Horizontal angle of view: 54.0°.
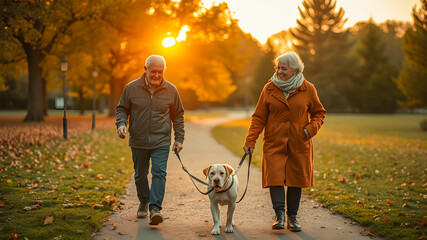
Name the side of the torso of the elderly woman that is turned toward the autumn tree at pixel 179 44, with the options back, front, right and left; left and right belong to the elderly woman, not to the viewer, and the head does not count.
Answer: back

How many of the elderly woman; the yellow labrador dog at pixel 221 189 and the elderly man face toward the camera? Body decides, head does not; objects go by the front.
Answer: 3

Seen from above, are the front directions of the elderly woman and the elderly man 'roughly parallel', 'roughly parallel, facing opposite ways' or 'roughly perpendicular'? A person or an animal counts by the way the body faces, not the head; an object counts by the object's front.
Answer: roughly parallel

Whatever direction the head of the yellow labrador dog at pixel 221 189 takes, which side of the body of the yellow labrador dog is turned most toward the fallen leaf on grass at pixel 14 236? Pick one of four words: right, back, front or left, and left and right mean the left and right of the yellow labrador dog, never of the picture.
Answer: right

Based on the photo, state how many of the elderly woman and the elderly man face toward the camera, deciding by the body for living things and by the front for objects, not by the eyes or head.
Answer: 2

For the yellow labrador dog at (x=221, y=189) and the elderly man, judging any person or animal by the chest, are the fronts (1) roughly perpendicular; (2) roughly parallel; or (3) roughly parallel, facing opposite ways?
roughly parallel

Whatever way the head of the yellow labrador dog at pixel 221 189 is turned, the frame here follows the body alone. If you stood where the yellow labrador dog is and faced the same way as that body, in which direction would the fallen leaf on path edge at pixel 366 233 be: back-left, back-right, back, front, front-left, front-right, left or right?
left

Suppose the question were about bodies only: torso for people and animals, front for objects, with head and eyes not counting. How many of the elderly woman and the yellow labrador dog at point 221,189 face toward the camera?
2

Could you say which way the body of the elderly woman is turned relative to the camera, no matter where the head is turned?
toward the camera

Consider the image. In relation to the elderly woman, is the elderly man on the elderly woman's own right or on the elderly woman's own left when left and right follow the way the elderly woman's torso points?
on the elderly woman's own right

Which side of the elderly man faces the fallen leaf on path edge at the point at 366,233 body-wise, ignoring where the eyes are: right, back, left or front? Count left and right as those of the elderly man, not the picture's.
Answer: left

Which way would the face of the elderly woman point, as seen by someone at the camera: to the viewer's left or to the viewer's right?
to the viewer's left

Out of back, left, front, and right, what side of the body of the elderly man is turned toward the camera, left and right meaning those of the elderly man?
front

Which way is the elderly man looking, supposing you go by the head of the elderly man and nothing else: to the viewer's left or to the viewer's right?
to the viewer's right

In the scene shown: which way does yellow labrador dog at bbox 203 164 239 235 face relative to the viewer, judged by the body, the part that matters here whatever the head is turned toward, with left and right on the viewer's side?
facing the viewer
